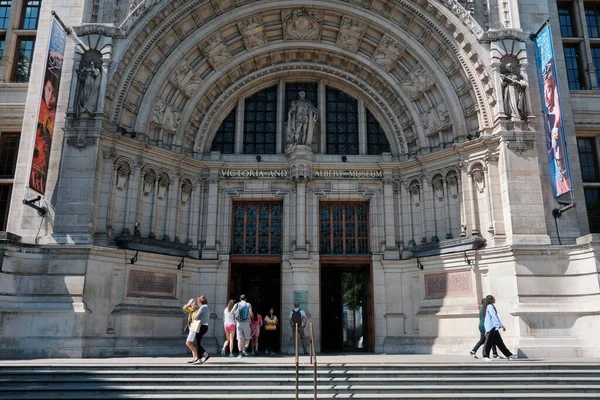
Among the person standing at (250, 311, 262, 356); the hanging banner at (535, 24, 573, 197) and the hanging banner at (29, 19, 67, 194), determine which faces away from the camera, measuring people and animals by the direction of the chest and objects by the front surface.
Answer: the person standing

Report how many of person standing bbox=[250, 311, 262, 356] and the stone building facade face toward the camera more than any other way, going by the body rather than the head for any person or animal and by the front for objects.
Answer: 1

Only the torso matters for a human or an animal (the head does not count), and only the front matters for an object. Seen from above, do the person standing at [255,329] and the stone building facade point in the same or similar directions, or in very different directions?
very different directions

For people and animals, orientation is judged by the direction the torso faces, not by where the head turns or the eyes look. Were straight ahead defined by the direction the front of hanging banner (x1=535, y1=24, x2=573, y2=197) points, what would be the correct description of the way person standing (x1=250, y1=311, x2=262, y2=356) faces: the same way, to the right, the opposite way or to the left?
to the right

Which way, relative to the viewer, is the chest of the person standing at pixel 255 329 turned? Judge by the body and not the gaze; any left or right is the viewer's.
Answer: facing away from the viewer

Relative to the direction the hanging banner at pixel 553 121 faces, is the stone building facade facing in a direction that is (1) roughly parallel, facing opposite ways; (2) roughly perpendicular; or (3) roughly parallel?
roughly perpendicular

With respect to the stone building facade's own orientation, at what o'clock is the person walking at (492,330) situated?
The person walking is roughly at 10 o'clock from the stone building facade.
